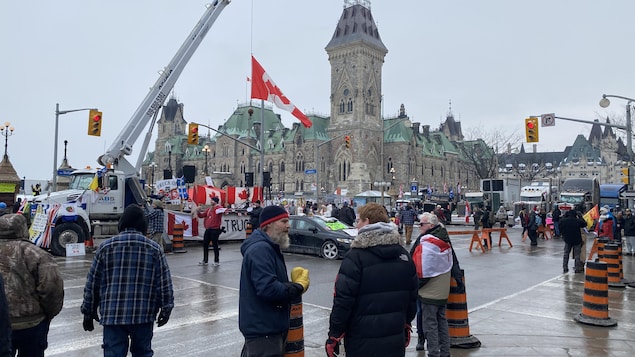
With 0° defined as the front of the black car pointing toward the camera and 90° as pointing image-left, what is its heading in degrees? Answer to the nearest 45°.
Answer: approximately 315°

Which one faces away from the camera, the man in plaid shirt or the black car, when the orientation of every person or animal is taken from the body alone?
the man in plaid shirt

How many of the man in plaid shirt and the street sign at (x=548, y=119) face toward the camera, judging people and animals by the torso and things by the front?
1

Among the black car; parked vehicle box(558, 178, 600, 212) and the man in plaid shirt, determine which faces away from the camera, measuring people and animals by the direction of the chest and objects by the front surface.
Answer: the man in plaid shirt

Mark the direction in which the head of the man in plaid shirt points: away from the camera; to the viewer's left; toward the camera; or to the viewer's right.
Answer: away from the camera

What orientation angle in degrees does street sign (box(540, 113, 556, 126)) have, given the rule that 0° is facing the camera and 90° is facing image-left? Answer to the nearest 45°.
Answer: approximately 0°

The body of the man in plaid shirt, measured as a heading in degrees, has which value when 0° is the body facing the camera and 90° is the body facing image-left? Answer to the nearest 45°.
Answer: approximately 180°

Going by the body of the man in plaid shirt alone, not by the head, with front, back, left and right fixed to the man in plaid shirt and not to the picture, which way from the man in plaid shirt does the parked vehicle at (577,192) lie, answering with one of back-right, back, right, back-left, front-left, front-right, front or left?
front-right

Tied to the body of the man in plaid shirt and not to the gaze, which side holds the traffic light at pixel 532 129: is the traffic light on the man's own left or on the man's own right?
on the man's own right

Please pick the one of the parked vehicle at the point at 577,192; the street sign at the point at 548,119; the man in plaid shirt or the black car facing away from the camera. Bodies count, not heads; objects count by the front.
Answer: the man in plaid shirt

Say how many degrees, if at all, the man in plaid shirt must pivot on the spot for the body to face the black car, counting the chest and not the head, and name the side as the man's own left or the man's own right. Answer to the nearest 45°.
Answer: approximately 45° to the man's own right
